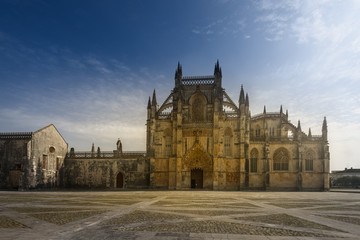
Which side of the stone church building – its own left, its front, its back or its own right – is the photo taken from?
front
